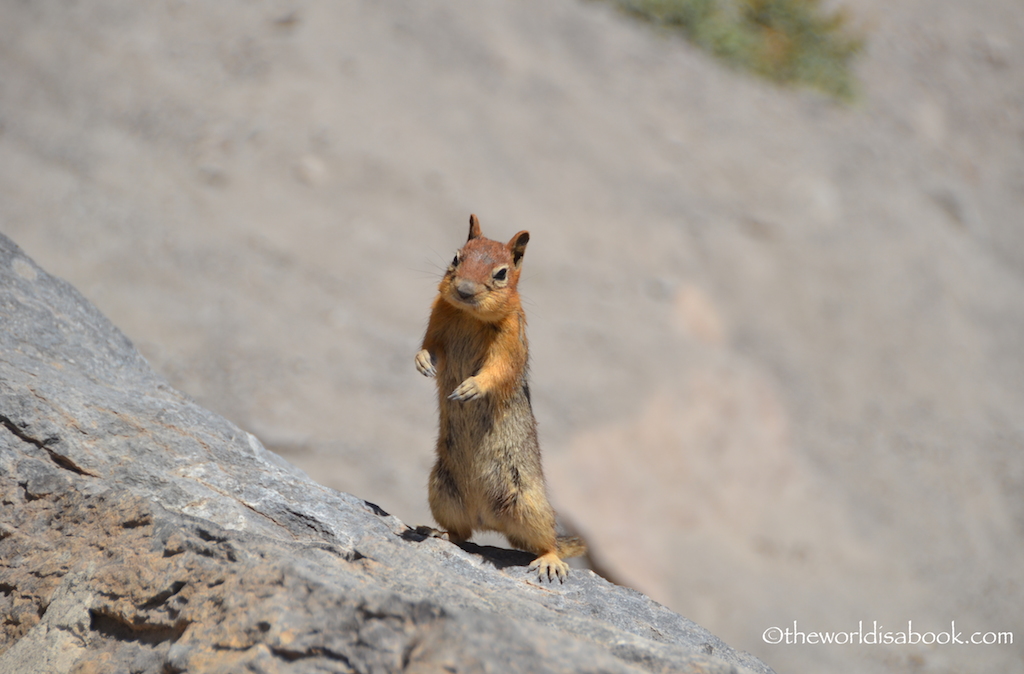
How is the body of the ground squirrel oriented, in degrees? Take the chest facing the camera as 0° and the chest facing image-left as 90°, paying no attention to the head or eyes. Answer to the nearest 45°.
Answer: approximately 45°
